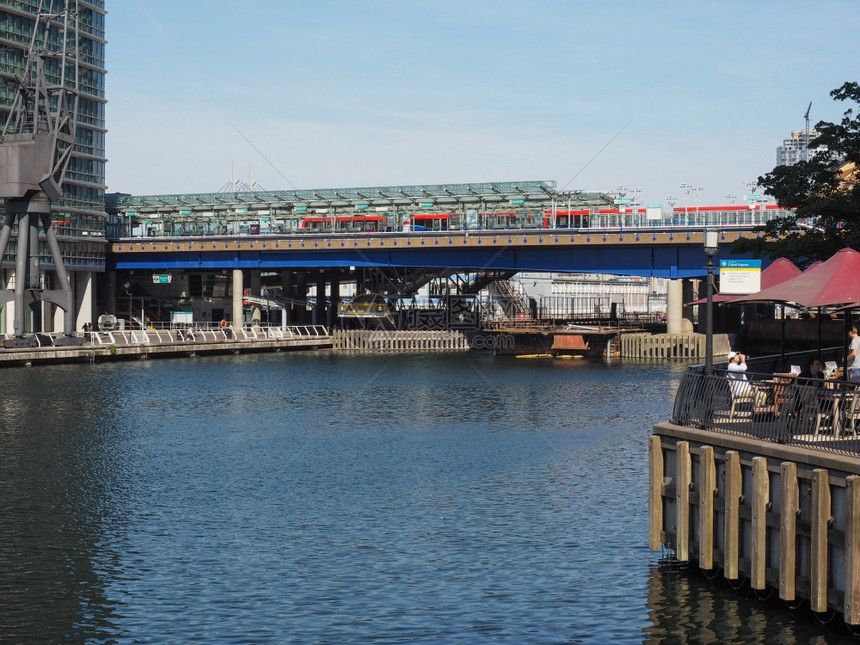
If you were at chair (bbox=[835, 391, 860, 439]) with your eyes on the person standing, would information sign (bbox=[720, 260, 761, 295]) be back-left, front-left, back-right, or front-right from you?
front-left

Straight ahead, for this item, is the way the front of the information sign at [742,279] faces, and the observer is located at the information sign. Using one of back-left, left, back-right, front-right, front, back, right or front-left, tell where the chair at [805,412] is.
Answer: front

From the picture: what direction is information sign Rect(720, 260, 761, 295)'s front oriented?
toward the camera

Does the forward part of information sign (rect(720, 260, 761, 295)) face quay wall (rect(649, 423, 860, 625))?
yes

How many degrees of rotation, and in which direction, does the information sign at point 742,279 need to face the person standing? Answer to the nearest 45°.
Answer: approximately 45° to its left

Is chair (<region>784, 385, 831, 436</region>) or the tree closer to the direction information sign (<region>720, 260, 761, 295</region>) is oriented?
the chair
